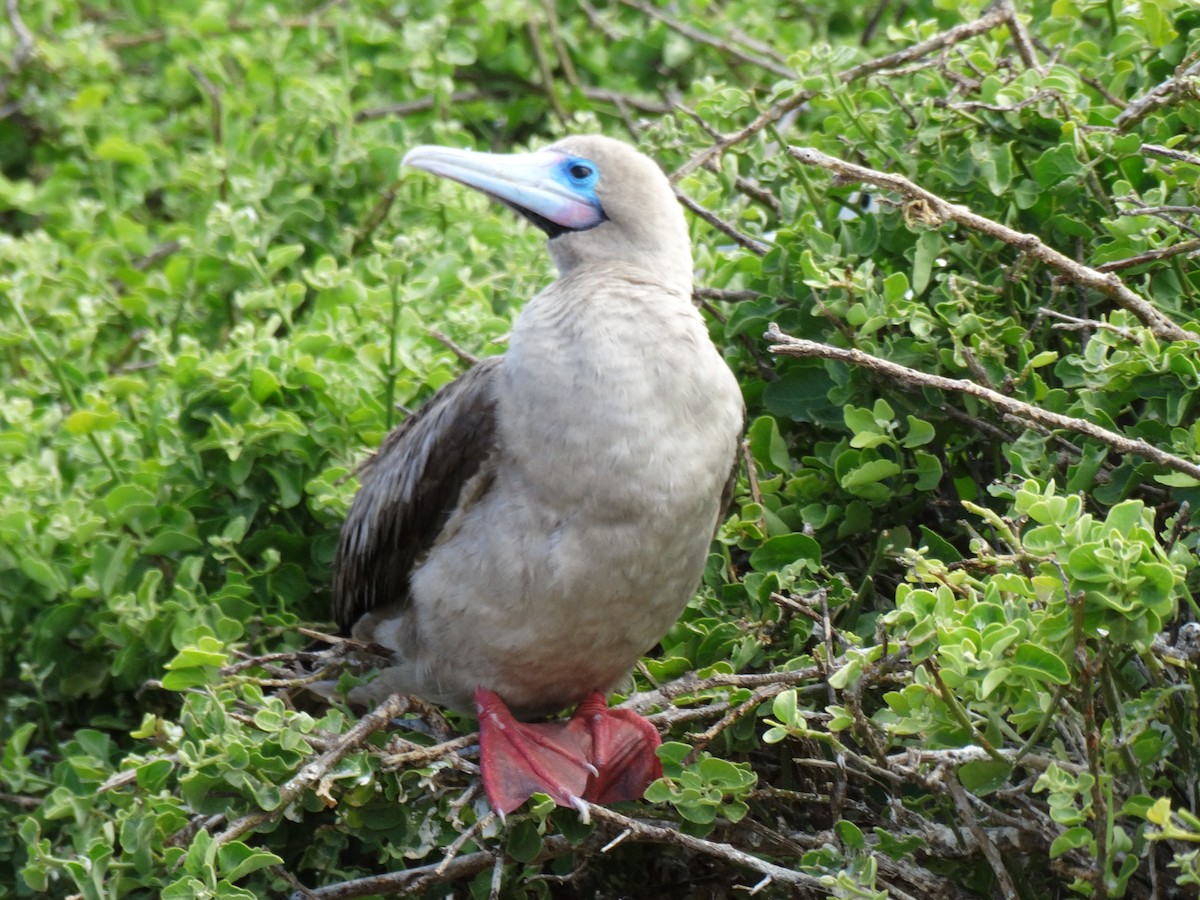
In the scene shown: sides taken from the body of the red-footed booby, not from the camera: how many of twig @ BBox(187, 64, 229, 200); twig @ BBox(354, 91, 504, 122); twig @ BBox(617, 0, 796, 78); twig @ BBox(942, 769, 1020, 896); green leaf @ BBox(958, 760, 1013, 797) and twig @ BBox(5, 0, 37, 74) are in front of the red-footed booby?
2

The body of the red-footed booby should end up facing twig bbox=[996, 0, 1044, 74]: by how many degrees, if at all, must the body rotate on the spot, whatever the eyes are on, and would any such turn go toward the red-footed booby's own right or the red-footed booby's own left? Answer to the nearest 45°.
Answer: approximately 90° to the red-footed booby's own left

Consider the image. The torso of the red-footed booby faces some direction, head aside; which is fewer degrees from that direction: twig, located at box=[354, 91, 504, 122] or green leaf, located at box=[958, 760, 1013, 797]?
the green leaf

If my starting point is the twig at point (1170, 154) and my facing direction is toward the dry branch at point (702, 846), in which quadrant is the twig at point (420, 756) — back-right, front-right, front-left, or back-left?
front-right

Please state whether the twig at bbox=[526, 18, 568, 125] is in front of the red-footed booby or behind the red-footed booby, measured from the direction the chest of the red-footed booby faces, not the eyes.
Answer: behind

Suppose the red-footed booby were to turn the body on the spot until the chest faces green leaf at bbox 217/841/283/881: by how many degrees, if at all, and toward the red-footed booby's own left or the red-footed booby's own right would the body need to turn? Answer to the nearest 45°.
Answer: approximately 90° to the red-footed booby's own right

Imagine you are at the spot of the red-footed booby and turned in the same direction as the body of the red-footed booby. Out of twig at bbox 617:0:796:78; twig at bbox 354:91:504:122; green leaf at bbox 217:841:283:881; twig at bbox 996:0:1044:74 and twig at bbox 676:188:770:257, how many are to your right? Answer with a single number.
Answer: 1

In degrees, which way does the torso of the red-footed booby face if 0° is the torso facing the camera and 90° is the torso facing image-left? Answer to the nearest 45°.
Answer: approximately 315°

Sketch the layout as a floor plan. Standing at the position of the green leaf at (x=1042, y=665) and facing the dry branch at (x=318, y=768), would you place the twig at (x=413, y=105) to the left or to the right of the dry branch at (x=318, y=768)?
right

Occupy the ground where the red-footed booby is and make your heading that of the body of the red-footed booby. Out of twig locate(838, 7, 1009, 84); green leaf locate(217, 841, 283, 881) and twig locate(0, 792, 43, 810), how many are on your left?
1

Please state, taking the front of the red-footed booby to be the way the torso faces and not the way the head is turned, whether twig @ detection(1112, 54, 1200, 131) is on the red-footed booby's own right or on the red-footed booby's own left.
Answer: on the red-footed booby's own left
